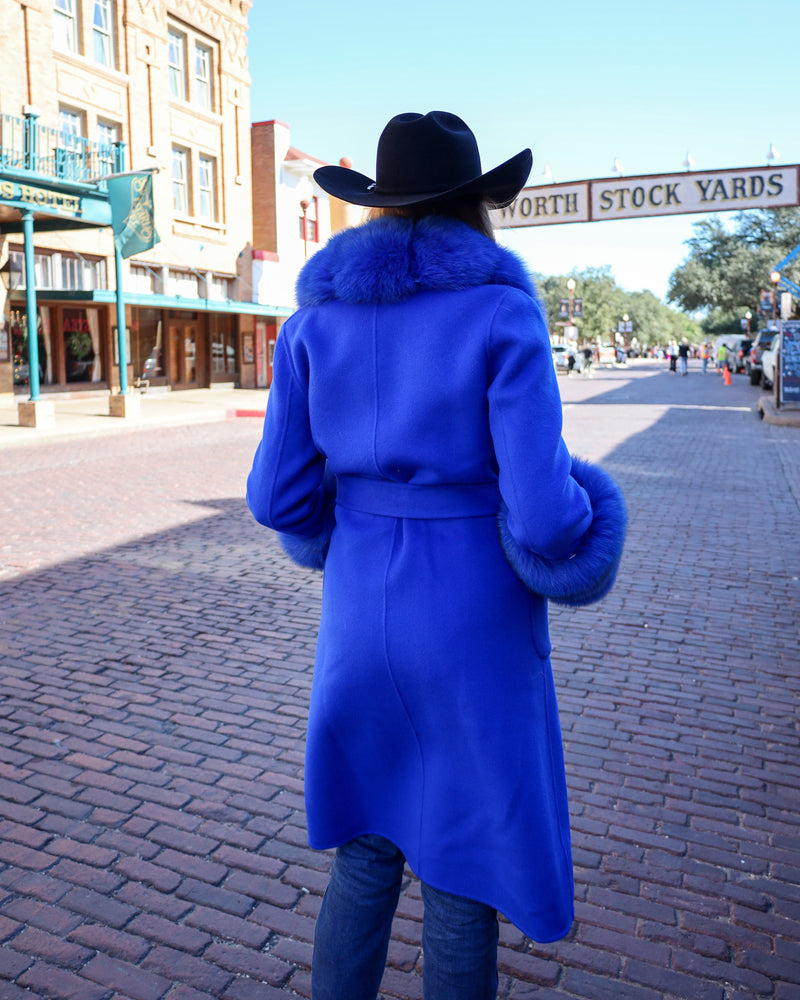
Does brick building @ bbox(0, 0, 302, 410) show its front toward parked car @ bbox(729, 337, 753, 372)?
no

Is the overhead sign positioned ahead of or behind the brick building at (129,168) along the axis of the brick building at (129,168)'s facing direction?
ahead

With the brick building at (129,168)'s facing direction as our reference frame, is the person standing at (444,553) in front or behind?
in front

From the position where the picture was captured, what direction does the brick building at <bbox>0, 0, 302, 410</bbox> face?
facing the viewer and to the right of the viewer

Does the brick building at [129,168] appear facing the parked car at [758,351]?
no

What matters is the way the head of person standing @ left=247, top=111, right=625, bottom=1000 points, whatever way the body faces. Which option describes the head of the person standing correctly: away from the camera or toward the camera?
away from the camera

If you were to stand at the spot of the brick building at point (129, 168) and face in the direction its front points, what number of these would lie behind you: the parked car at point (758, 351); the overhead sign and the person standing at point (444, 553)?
0
